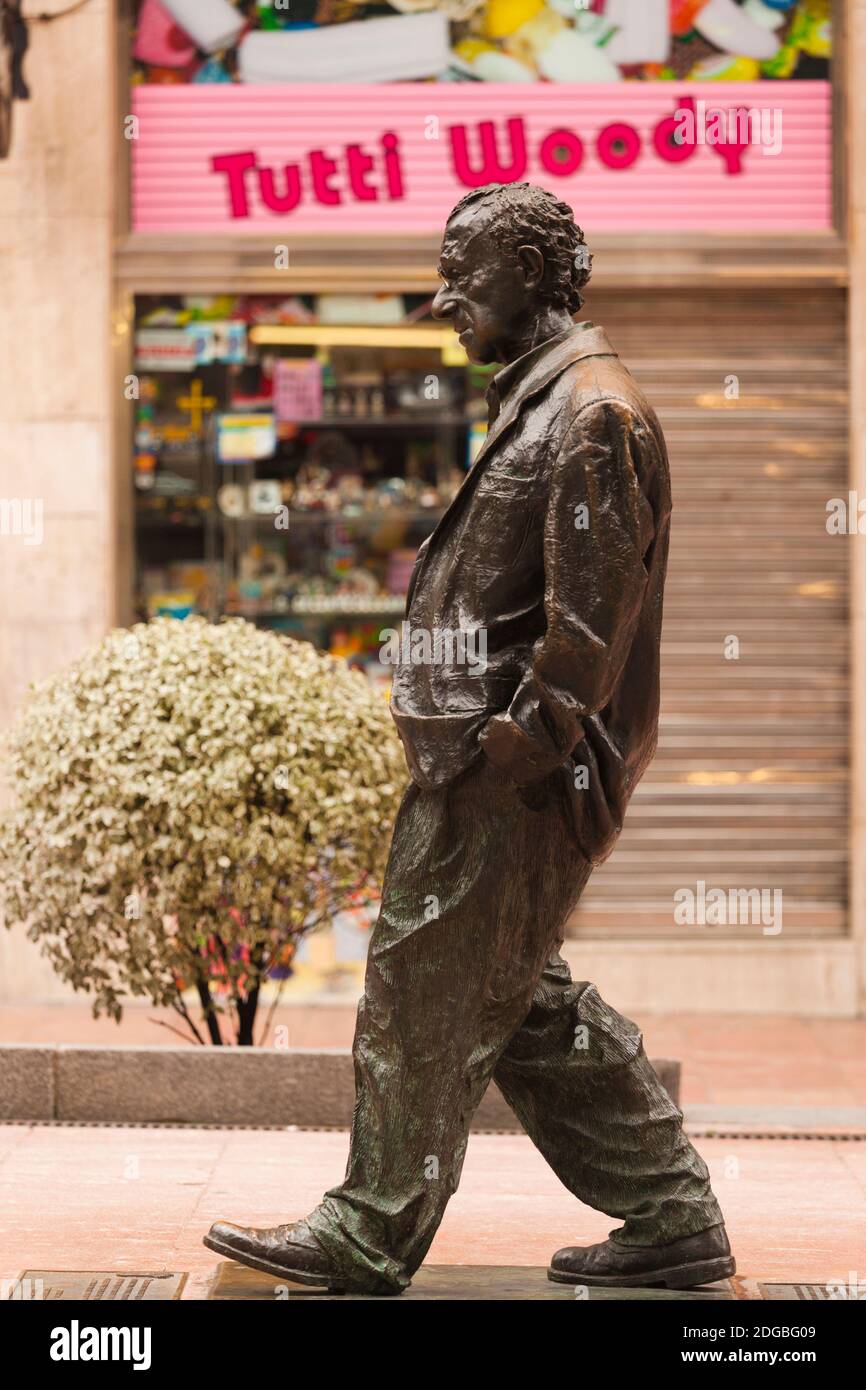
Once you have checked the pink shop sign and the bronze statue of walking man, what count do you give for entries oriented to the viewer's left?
1

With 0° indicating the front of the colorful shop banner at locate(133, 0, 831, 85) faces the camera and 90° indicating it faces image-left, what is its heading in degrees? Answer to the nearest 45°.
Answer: approximately 0°

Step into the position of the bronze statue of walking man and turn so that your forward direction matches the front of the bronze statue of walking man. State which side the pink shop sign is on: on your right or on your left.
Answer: on your right

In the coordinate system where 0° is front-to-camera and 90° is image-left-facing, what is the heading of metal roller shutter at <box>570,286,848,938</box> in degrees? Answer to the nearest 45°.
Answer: approximately 0°

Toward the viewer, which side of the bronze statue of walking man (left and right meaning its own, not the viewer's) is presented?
left

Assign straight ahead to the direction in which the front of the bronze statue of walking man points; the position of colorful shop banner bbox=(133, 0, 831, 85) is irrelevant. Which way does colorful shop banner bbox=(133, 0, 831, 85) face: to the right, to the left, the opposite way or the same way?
to the left
